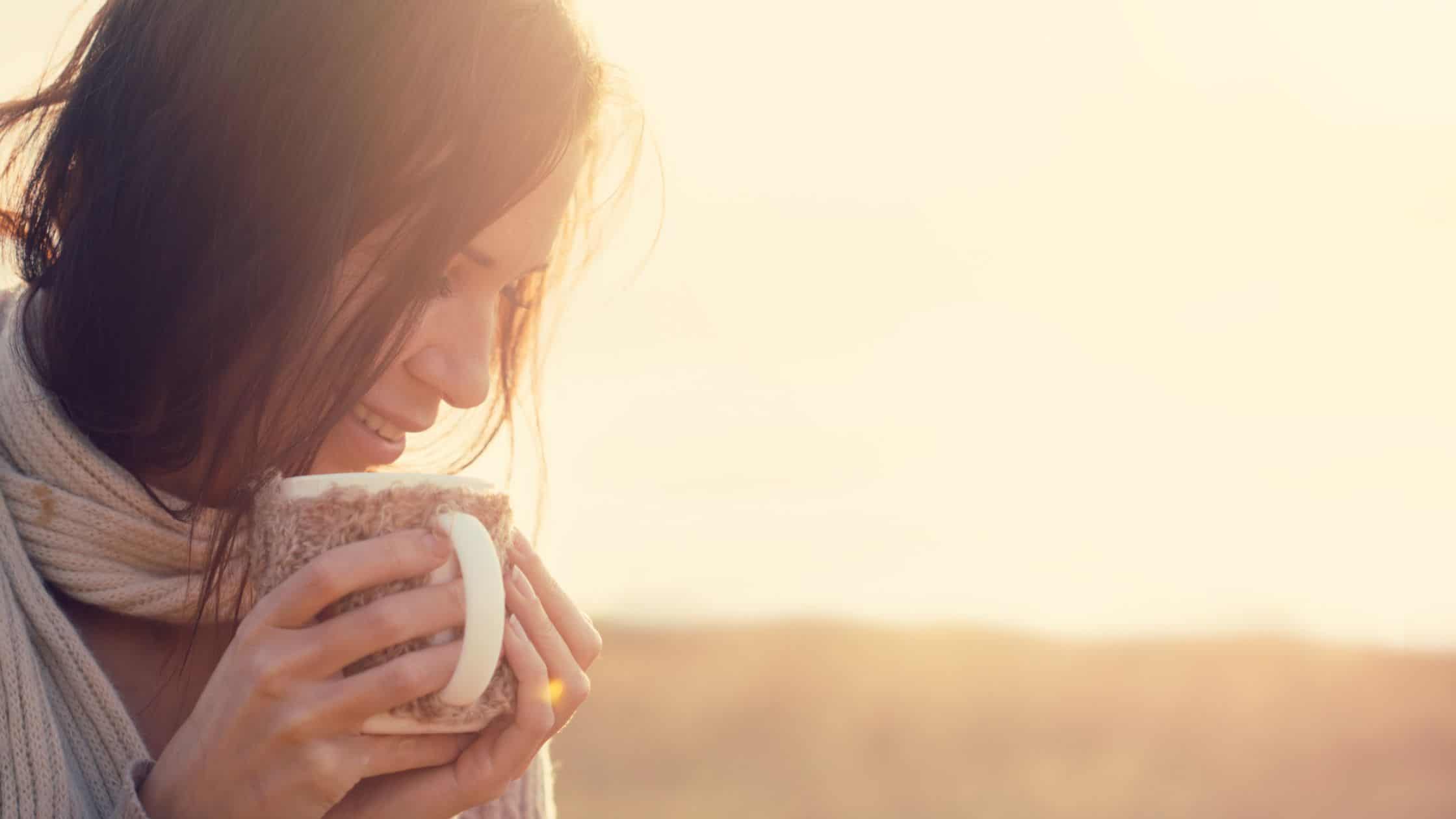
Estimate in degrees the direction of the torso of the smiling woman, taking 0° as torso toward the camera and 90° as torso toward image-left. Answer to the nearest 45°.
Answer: approximately 315°
